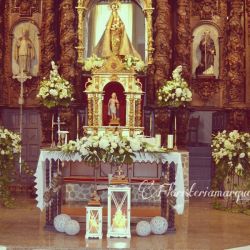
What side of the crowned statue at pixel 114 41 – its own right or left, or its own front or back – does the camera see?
front

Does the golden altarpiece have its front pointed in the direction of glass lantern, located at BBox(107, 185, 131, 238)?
yes

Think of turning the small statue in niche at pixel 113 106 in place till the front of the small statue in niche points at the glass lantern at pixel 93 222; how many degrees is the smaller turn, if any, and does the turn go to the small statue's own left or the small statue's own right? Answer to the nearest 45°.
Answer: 0° — it already faces it

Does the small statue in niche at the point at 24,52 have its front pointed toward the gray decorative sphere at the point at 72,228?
yes

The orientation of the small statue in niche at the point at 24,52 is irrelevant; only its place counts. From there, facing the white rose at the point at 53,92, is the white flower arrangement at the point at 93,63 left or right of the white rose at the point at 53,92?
left

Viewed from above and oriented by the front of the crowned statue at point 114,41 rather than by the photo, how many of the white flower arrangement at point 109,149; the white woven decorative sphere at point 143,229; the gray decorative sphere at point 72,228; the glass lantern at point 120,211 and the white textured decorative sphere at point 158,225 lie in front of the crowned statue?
5

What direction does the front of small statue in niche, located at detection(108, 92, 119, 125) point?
toward the camera

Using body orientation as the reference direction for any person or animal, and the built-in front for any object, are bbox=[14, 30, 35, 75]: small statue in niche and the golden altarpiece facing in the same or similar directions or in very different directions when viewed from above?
same or similar directions

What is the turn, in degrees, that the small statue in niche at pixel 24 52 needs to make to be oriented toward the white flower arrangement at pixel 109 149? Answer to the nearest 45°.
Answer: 0° — it already faces it

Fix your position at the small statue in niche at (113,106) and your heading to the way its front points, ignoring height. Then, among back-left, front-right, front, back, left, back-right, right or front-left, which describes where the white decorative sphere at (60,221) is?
front

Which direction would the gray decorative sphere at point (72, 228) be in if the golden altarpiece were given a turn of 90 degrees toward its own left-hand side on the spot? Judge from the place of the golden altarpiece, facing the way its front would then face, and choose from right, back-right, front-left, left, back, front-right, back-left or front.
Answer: right

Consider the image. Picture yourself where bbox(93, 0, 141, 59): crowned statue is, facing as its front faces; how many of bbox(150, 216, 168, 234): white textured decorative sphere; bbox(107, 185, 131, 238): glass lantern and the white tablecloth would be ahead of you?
3
